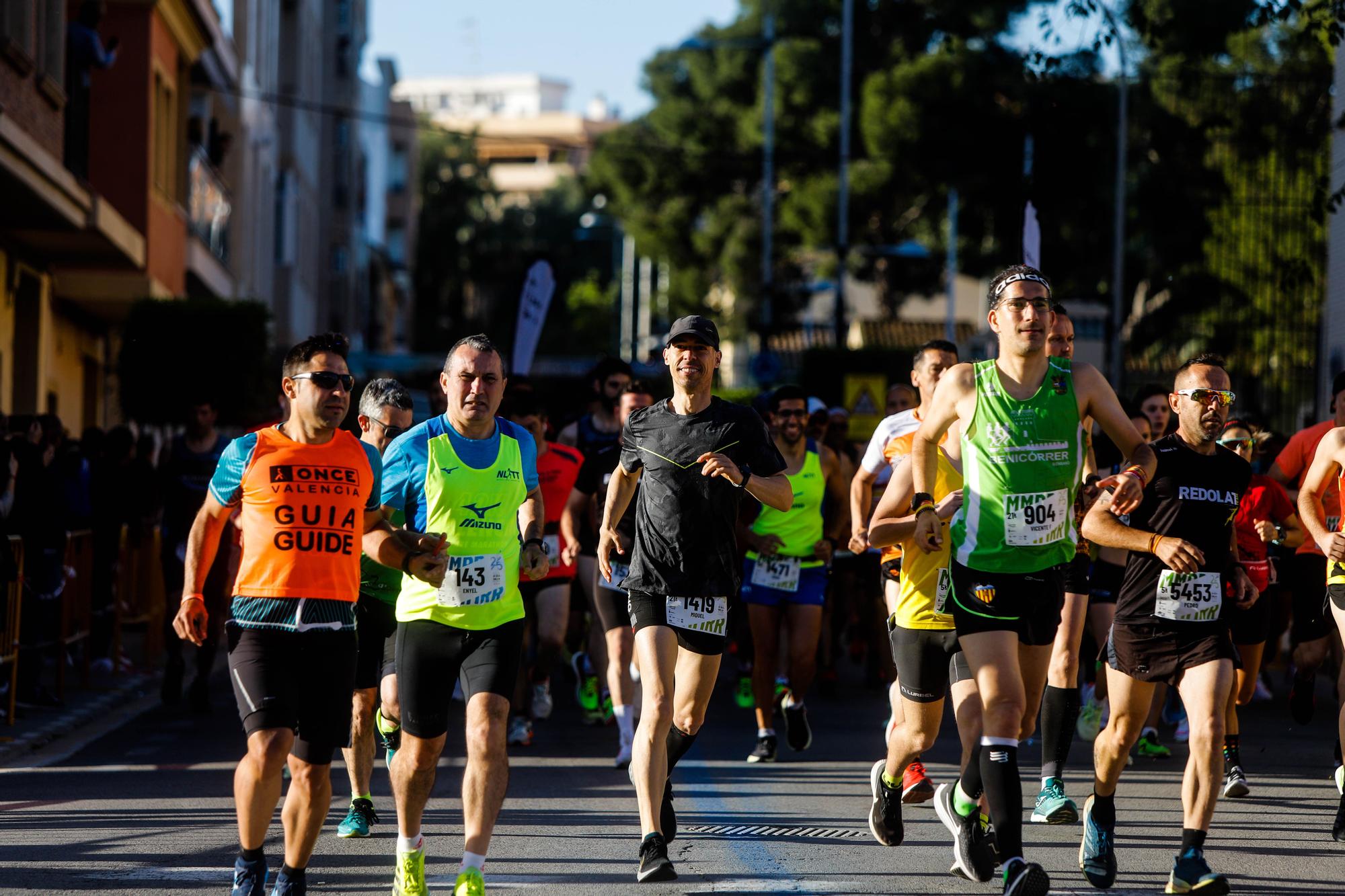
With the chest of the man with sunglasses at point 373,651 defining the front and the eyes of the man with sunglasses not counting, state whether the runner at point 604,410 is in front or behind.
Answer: behind

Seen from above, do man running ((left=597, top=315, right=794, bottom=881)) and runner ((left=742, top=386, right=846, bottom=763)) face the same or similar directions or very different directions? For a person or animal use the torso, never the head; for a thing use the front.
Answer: same or similar directions

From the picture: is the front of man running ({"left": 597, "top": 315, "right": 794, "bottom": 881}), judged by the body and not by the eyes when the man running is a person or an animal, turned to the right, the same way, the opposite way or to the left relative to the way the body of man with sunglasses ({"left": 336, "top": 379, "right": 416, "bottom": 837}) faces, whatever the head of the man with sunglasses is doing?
the same way

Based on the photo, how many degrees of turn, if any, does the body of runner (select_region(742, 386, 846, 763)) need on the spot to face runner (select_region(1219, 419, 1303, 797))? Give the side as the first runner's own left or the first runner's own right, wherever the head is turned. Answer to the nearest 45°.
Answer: approximately 90° to the first runner's own left

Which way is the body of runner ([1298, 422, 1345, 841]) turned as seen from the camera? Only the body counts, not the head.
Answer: toward the camera

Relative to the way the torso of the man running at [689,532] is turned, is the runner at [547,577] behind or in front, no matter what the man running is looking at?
behind

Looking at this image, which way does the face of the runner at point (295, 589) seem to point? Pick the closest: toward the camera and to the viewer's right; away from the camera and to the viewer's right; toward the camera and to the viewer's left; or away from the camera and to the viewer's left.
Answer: toward the camera and to the viewer's right

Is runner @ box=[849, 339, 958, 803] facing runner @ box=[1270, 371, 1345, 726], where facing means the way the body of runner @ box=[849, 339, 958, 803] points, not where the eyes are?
no

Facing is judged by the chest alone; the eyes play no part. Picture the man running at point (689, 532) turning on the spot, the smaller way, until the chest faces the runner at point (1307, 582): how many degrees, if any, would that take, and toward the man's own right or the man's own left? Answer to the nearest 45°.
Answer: approximately 135° to the man's own left

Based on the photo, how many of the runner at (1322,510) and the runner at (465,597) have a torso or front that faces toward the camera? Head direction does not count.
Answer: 2

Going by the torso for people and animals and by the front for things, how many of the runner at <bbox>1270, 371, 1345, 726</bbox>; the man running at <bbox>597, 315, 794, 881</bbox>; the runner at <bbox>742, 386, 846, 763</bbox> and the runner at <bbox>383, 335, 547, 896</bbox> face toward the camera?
4

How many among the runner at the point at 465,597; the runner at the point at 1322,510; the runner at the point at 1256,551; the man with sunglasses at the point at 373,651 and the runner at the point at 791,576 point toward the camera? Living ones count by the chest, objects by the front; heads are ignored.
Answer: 5

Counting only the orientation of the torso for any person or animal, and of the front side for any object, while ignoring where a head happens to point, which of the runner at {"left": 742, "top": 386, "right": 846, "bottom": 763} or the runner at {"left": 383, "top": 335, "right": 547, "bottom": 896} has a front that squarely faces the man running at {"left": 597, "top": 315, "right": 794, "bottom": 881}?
the runner at {"left": 742, "top": 386, "right": 846, "bottom": 763}

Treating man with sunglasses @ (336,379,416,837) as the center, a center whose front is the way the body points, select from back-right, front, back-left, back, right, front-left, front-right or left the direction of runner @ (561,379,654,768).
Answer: back-left

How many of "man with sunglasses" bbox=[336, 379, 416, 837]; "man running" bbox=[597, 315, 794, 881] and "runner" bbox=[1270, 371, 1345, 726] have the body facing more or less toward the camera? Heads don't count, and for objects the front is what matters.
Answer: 3

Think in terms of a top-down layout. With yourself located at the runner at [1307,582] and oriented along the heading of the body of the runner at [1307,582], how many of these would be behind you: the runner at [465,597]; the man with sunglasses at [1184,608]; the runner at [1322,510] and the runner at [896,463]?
0

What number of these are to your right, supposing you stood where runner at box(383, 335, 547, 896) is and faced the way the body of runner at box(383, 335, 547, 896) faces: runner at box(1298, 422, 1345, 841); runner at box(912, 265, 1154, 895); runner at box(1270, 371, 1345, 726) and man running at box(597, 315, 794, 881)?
0

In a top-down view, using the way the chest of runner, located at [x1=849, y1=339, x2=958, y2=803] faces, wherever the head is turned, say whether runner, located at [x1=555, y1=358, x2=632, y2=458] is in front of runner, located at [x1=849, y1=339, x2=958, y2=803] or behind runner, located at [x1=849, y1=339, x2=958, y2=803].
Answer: behind

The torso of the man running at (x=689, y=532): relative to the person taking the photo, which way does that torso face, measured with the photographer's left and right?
facing the viewer

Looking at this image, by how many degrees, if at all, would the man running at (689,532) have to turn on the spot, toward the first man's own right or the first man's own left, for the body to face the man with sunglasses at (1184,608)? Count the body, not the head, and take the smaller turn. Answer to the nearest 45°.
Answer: approximately 90° to the first man's own left

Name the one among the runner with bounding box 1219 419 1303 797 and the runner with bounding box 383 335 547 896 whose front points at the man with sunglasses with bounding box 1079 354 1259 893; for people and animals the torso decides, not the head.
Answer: the runner with bounding box 1219 419 1303 797

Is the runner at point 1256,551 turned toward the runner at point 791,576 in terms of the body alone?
no
